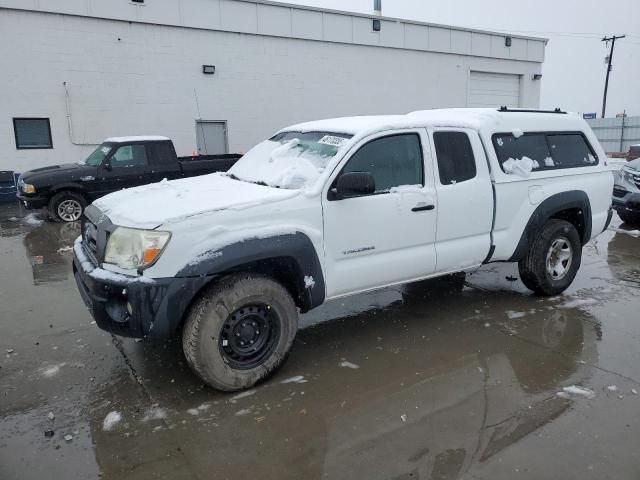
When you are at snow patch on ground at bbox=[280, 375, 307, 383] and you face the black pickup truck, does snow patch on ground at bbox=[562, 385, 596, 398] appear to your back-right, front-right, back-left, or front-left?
back-right

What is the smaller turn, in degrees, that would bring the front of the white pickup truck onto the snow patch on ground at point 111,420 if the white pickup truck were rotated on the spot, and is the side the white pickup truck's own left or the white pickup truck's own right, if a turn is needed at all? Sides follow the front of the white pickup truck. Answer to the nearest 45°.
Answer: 0° — it already faces it

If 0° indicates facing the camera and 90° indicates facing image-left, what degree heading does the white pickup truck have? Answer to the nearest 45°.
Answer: approximately 45°

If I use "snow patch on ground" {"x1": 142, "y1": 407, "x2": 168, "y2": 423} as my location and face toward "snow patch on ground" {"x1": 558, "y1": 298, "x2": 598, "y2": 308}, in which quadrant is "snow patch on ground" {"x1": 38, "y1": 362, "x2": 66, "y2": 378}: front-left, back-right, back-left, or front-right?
back-left
